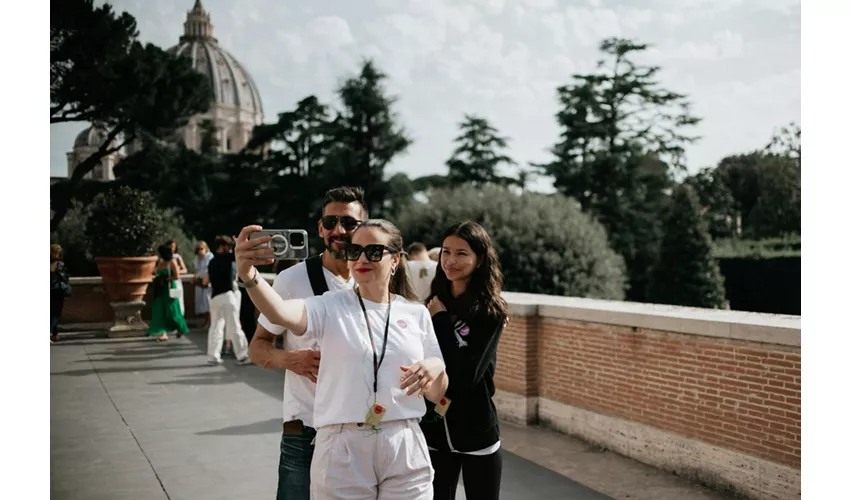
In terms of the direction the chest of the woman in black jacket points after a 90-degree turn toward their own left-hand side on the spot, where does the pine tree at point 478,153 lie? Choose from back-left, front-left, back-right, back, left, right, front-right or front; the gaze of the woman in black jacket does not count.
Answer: back-left

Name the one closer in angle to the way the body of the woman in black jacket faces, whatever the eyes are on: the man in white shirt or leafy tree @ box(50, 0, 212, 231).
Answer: the man in white shirt

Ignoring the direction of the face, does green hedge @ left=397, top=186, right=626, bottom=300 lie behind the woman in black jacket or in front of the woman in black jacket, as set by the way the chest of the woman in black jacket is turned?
behind

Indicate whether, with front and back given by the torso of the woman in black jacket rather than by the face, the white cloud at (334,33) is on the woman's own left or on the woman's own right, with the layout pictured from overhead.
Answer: on the woman's own right

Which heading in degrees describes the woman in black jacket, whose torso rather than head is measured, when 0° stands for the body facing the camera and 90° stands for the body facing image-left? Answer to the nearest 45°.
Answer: approximately 45°

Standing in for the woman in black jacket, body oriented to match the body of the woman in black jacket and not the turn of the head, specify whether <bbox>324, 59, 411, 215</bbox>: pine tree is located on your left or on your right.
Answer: on your right

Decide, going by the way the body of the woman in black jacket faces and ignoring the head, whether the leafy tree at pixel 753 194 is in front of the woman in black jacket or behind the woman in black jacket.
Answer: behind

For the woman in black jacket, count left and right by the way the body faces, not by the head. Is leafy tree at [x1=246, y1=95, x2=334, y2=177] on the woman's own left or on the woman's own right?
on the woman's own right

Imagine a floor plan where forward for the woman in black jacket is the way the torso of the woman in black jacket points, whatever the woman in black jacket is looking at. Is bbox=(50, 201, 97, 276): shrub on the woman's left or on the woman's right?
on the woman's right

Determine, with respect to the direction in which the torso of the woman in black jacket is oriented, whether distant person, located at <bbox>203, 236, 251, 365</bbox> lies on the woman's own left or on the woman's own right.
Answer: on the woman's own right
